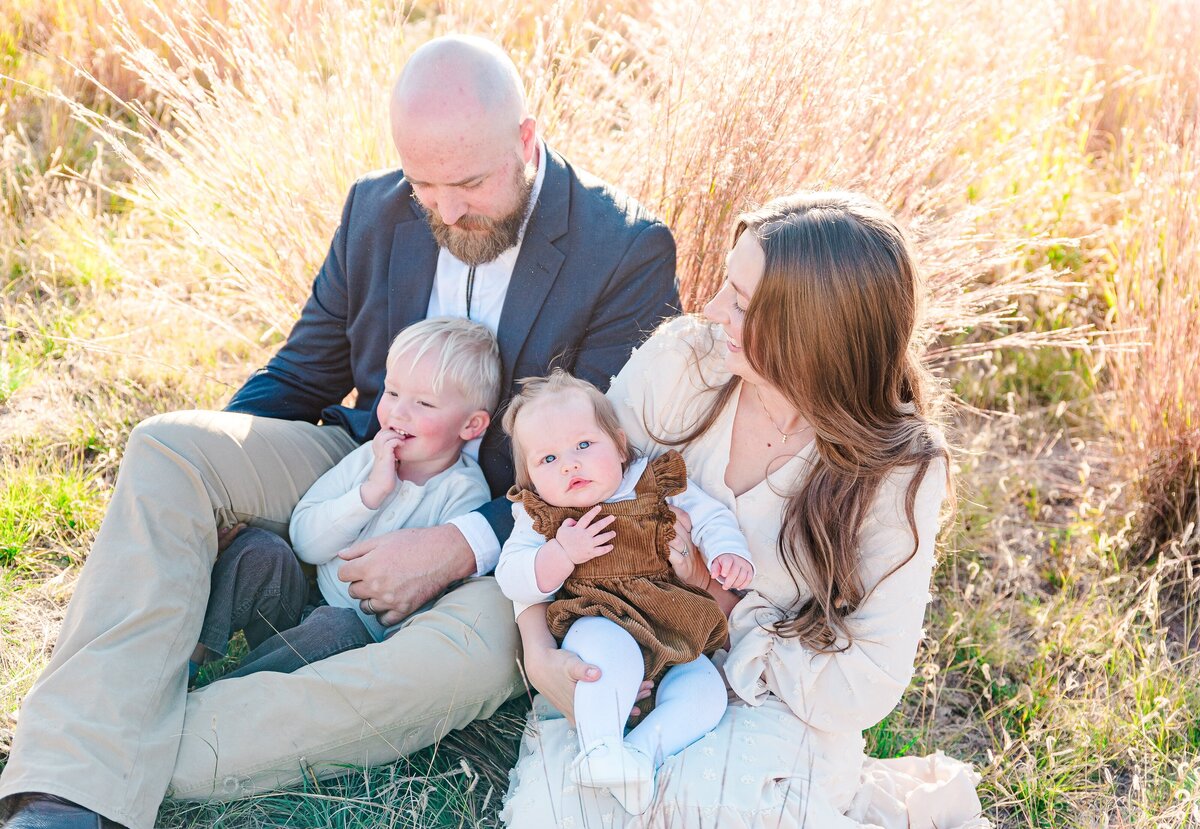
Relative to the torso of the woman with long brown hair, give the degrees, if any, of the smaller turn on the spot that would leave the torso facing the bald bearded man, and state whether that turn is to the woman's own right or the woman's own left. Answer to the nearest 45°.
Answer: approximately 45° to the woman's own right

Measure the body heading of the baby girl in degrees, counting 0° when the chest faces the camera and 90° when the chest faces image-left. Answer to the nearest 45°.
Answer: approximately 0°

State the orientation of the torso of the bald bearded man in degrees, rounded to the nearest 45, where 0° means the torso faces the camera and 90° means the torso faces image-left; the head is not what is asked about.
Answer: approximately 45°

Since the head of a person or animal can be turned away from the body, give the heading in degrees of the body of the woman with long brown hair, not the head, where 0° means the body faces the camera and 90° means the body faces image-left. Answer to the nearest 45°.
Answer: approximately 45°

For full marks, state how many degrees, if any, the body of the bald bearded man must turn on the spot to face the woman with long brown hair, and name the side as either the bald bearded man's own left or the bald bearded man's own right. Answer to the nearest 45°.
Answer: approximately 90° to the bald bearded man's own left
